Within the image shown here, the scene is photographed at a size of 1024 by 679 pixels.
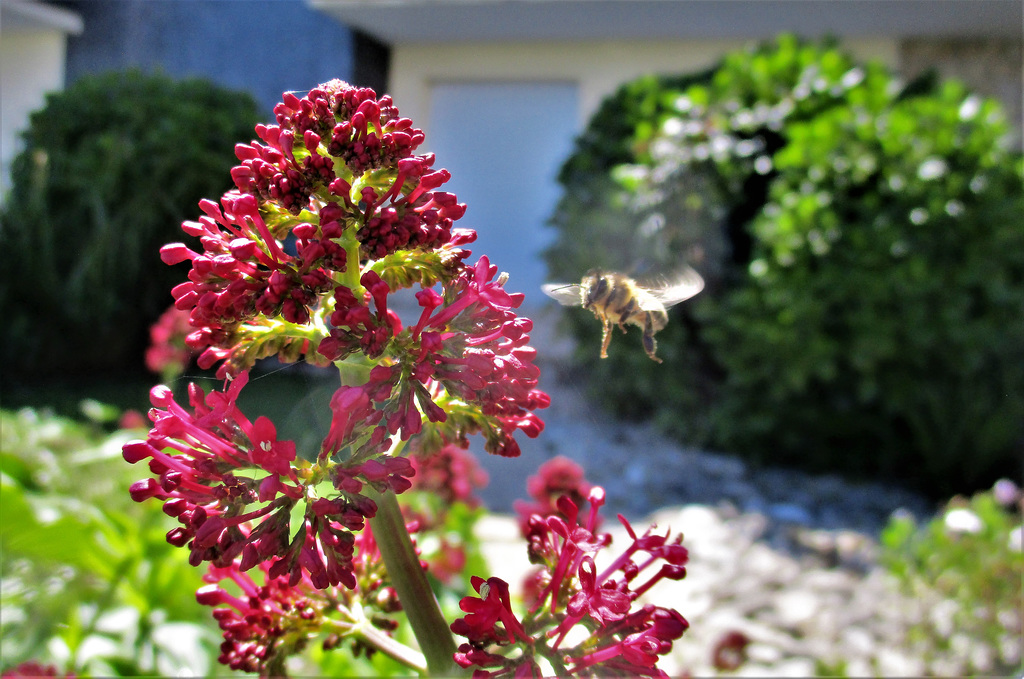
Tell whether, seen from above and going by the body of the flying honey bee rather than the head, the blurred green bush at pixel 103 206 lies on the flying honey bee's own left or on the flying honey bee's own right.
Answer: on the flying honey bee's own right

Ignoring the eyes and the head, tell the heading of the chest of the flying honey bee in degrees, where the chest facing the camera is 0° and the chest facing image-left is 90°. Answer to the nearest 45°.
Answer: approximately 45°

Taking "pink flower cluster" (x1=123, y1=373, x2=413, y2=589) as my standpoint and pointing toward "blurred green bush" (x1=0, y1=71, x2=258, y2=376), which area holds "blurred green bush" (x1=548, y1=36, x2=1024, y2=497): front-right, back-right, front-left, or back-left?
front-right

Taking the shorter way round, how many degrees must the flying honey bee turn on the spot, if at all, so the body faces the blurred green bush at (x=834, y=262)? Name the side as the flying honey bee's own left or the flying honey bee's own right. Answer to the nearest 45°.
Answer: approximately 135° to the flying honey bee's own right

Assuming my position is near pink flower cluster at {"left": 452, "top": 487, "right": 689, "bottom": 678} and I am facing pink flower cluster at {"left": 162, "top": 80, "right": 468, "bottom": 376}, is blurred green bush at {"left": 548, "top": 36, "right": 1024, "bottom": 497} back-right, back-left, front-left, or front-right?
back-right

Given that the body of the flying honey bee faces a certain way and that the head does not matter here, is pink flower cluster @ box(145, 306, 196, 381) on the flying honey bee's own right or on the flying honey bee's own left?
on the flying honey bee's own right
